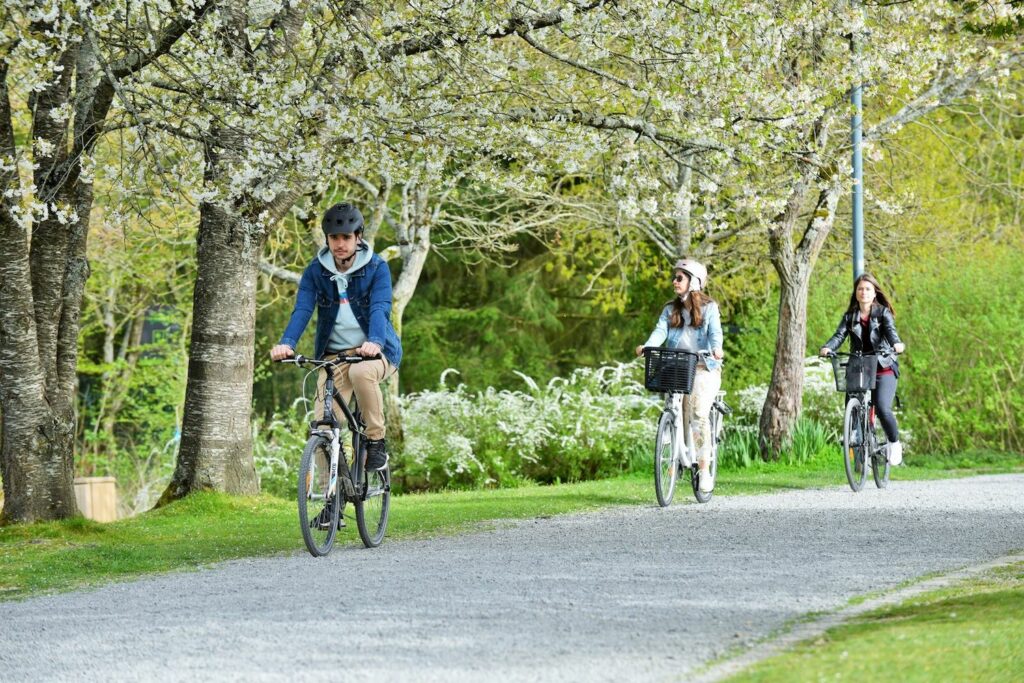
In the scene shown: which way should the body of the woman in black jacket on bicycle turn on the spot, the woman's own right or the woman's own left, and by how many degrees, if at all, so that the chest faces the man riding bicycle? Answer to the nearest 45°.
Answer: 0° — they already face them

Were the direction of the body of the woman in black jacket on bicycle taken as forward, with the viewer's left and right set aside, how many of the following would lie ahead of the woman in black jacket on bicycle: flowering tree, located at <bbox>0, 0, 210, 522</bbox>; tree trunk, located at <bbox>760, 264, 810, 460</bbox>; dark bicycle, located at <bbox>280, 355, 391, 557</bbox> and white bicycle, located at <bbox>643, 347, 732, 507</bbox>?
3

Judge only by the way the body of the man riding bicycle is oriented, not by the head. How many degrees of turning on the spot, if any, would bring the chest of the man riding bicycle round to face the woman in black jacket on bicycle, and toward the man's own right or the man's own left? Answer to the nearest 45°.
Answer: approximately 180°

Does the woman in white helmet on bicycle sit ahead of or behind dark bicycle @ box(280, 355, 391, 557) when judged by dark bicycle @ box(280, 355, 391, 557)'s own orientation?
behind

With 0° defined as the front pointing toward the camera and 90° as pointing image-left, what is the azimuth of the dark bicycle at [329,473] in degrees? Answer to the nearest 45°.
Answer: approximately 45°

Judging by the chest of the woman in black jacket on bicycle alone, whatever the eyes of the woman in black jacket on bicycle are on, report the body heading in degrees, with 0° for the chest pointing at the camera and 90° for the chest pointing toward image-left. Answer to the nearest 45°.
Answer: approximately 45°

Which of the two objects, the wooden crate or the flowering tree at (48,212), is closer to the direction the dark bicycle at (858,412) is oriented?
the flowering tree
